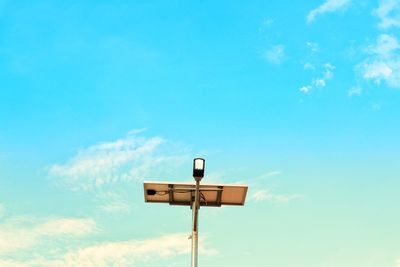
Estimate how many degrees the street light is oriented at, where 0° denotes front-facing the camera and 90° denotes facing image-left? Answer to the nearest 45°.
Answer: approximately 0°
